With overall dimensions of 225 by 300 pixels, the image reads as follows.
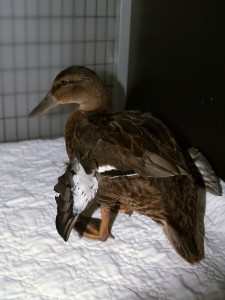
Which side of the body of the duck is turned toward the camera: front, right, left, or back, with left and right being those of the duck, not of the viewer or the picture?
left
